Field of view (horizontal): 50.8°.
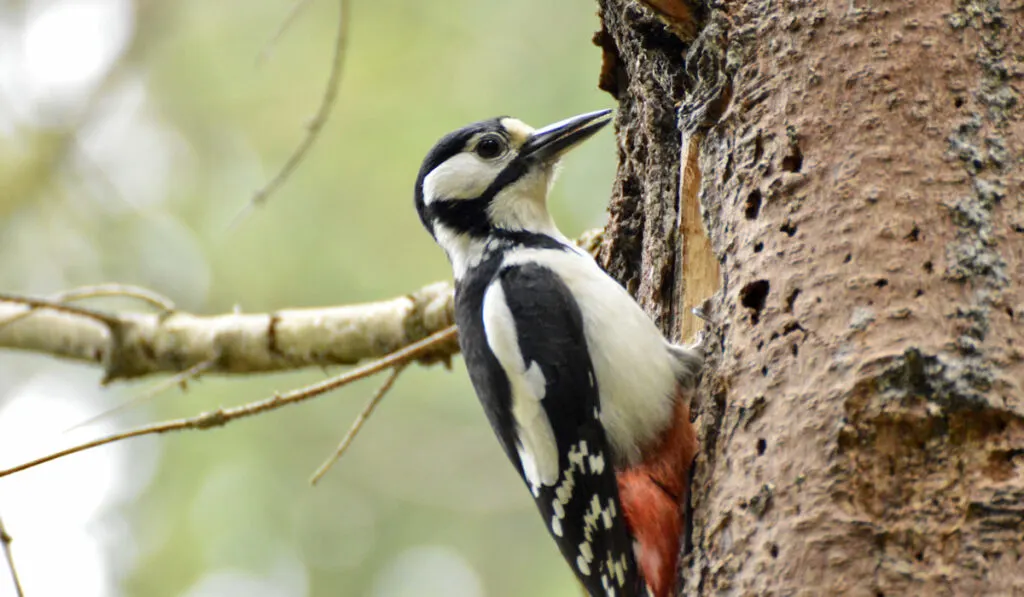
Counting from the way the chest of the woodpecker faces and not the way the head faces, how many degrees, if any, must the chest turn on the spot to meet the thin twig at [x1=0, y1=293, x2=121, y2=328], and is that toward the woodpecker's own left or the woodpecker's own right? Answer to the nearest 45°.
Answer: approximately 180°

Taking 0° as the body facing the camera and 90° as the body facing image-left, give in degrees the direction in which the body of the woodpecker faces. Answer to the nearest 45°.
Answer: approximately 270°

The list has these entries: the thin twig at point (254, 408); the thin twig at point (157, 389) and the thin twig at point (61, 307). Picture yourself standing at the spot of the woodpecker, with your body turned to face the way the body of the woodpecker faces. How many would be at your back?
3

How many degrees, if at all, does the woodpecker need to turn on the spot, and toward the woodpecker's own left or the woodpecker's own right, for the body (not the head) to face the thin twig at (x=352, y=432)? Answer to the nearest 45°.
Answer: approximately 135° to the woodpecker's own left

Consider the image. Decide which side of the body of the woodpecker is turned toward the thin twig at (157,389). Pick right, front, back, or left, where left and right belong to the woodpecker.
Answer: back

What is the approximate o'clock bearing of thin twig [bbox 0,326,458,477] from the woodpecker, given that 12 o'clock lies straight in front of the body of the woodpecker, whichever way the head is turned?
The thin twig is roughly at 6 o'clock from the woodpecker.

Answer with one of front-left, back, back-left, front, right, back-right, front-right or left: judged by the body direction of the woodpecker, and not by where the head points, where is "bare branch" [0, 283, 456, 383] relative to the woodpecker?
back-left

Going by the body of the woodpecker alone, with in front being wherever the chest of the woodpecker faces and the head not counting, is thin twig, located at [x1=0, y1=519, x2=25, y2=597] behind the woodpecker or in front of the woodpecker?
behind
